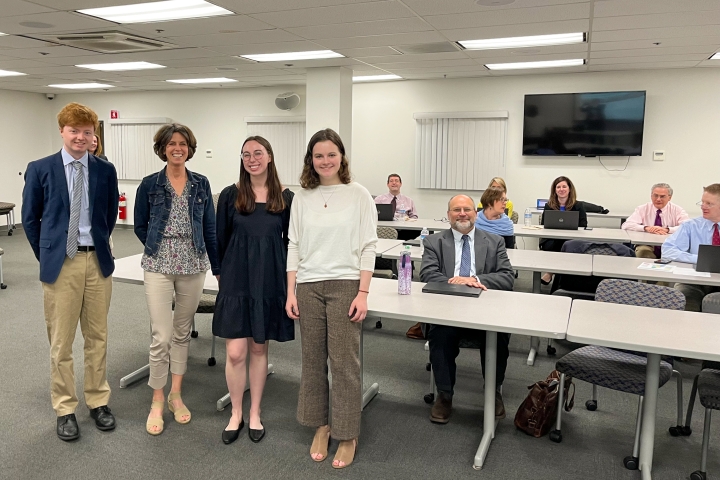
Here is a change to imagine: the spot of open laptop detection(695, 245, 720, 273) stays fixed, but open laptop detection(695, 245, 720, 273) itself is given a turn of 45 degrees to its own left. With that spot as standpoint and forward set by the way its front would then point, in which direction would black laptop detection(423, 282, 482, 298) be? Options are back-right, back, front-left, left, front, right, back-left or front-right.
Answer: left

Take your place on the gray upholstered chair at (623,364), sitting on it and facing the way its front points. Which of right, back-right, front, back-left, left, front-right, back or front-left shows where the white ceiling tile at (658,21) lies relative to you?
back-right

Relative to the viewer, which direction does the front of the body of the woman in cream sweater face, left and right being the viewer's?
facing the viewer

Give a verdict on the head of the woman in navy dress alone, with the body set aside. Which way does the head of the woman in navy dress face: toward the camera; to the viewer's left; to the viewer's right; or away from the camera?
toward the camera

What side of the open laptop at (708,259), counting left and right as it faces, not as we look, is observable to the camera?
back

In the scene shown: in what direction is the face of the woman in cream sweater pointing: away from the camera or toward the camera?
toward the camera

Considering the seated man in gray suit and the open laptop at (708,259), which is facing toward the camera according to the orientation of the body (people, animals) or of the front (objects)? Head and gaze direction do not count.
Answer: the seated man in gray suit

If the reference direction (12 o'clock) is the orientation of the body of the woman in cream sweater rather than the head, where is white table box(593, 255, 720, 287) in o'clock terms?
The white table is roughly at 8 o'clock from the woman in cream sweater.

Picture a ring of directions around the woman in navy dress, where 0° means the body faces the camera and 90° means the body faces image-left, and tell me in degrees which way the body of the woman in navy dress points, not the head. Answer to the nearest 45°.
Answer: approximately 0°

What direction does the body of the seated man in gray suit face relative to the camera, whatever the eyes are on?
toward the camera

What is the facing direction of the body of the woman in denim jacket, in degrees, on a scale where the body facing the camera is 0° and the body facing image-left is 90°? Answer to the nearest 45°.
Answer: approximately 0°

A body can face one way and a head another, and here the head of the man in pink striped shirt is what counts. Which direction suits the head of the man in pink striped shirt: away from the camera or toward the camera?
toward the camera

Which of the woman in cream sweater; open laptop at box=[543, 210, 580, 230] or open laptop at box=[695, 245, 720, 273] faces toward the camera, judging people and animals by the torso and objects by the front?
the woman in cream sweater
